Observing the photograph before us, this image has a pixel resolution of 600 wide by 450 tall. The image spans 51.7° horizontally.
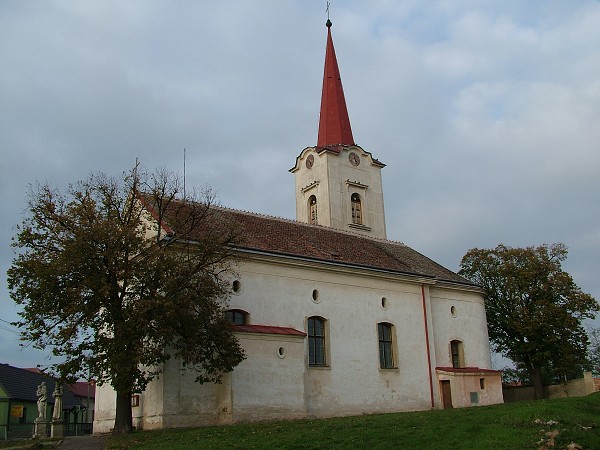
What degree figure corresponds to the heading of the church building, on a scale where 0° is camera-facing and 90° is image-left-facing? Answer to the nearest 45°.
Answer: approximately 45°

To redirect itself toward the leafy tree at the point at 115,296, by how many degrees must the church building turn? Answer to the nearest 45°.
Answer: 0° — it already faces it

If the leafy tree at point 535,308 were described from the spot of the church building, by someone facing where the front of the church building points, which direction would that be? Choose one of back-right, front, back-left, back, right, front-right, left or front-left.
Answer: back

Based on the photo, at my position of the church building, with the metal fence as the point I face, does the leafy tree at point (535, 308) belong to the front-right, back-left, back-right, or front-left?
back-right
